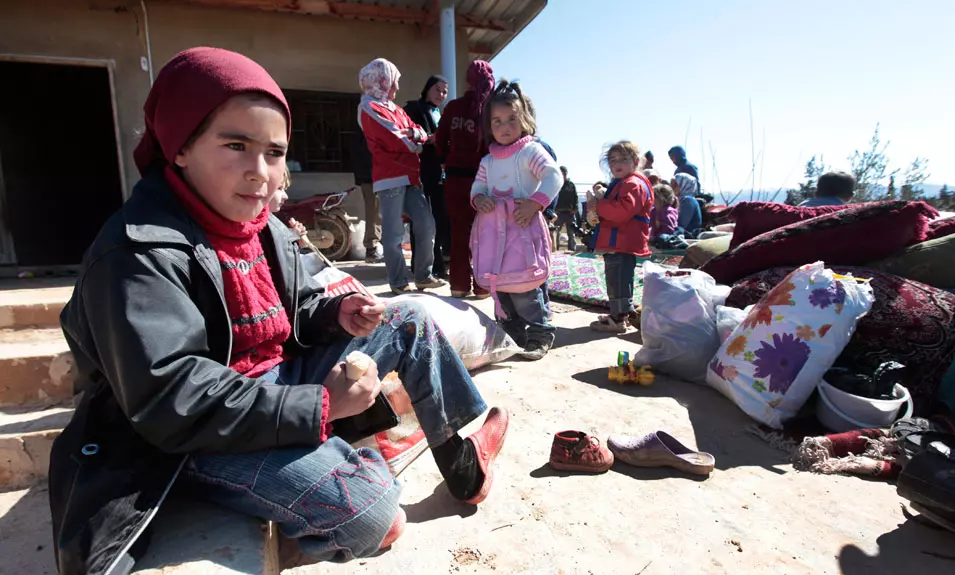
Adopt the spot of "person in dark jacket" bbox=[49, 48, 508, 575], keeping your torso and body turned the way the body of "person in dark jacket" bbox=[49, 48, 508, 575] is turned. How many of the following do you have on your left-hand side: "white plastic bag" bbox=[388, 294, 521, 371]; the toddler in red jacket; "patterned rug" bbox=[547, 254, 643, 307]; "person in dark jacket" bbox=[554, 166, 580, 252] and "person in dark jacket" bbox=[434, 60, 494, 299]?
5

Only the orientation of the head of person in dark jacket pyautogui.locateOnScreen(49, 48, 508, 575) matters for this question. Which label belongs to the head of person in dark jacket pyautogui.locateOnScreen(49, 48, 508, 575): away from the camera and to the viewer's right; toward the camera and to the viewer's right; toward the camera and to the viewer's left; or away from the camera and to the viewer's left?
toward the camera and to the viewer's right

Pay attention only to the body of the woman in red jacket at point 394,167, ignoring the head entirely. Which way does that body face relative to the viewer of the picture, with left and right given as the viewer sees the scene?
facing to the right of the viewer

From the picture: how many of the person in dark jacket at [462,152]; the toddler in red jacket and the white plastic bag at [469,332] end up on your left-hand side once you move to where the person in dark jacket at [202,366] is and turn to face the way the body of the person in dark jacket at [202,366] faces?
3

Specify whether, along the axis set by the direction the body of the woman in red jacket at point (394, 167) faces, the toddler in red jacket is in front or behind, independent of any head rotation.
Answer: in front

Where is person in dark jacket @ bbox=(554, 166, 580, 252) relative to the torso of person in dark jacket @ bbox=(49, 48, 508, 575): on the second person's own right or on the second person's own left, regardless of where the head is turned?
on the second person's own left

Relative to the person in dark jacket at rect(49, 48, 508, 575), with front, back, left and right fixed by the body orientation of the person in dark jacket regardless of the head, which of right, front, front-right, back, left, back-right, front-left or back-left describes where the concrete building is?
back-left
